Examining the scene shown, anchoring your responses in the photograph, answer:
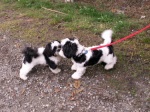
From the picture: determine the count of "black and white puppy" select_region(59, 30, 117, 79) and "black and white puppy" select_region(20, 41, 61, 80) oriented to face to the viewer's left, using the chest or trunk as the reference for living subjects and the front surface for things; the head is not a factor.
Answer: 1

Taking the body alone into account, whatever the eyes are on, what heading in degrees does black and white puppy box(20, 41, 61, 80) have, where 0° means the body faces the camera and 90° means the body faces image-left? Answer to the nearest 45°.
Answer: approximately 270°

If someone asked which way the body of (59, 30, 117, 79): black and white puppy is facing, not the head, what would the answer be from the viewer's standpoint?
to the viewer's left

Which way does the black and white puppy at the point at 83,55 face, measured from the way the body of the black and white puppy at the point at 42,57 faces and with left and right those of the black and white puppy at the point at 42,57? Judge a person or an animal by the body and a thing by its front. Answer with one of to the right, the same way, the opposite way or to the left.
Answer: the opposite way

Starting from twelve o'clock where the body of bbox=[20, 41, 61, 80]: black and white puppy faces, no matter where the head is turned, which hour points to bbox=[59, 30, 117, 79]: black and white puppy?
bbox=[59, 30, 117, 79]: black and white puppy is roughly at 1 o'clock from bbox=[20, 41, 61, 80]: black and white puppy.

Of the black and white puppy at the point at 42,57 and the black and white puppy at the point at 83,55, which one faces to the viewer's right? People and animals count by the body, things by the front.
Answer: the black and white puppy at the point at 42,57

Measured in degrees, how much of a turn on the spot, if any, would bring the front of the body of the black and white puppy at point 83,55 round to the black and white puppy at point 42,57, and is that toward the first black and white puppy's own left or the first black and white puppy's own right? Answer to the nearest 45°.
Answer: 0° — it already faces it
